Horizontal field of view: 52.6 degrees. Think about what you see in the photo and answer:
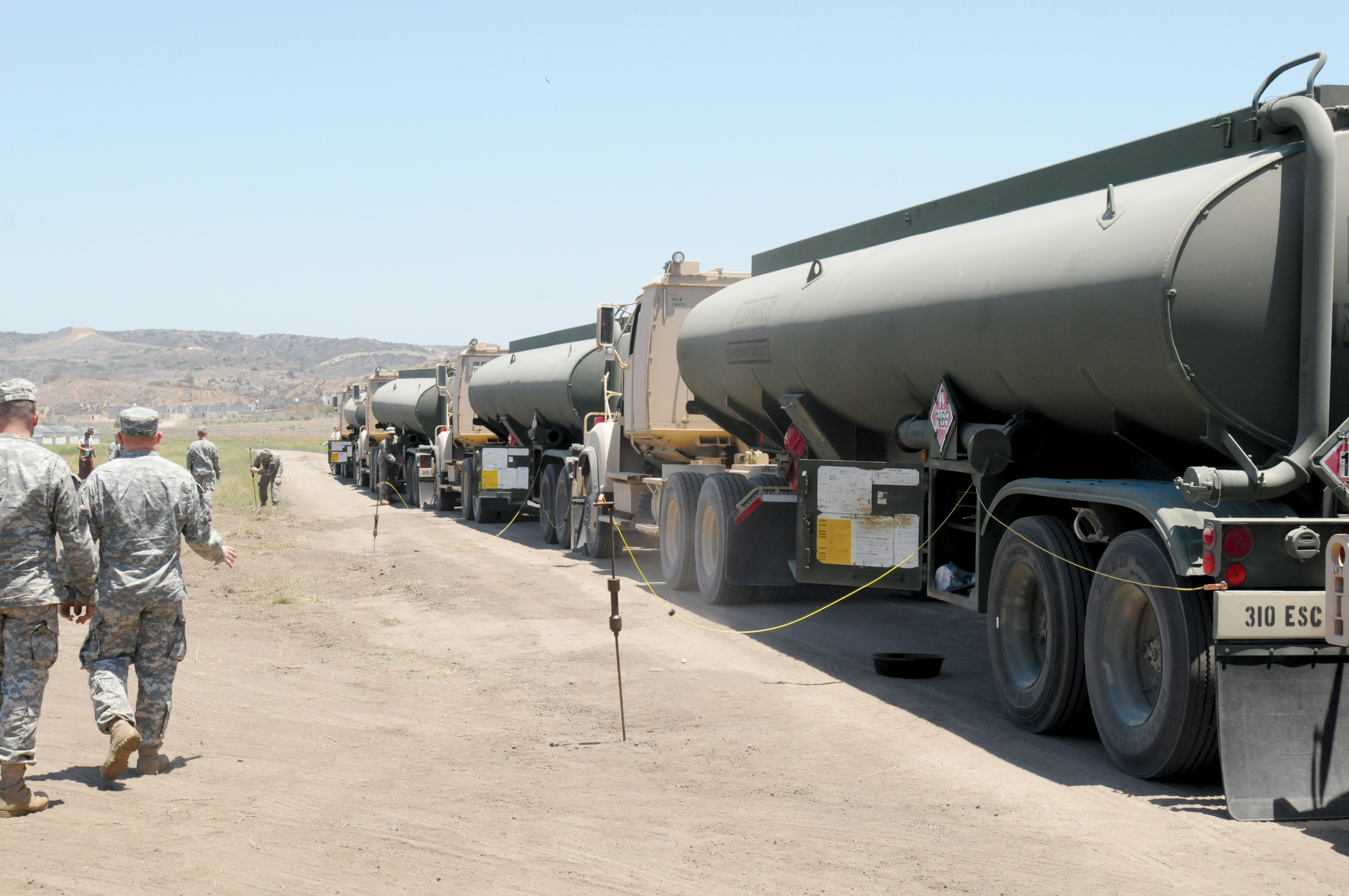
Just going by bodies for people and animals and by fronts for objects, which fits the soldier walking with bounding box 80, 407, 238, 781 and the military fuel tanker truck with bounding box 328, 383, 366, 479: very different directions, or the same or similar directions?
same or similar directions

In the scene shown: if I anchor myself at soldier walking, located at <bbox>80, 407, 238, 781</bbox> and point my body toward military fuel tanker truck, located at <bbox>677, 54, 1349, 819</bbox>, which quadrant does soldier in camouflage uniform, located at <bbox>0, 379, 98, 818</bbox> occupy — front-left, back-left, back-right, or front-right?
back-right

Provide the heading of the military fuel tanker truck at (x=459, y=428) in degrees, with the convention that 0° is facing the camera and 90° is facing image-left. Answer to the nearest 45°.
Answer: approximately 180°

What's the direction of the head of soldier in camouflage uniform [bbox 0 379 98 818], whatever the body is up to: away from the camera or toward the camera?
away from the camera

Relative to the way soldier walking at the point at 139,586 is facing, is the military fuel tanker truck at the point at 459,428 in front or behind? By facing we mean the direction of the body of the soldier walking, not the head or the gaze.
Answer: in front

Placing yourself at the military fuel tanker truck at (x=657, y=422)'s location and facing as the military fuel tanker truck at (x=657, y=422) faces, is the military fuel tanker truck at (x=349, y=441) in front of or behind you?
in front

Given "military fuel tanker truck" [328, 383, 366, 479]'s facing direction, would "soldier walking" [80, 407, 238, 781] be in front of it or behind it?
behind

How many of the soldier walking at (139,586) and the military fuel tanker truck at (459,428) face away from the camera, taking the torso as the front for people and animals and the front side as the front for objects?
2

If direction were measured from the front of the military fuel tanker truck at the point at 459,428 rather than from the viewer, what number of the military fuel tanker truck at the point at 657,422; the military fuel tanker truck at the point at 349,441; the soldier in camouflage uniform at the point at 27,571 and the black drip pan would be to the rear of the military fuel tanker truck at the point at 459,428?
3

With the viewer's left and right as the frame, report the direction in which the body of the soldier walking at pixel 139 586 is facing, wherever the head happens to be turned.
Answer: facing away from the viewer

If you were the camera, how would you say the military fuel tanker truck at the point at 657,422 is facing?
facing away from the viewer and to the left of the viewer

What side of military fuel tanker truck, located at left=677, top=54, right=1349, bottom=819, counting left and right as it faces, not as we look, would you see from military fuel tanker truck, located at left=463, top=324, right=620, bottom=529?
front

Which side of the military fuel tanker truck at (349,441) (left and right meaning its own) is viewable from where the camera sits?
back

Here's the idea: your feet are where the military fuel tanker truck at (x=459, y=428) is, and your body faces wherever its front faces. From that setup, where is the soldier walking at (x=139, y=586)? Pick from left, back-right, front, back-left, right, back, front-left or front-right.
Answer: back
